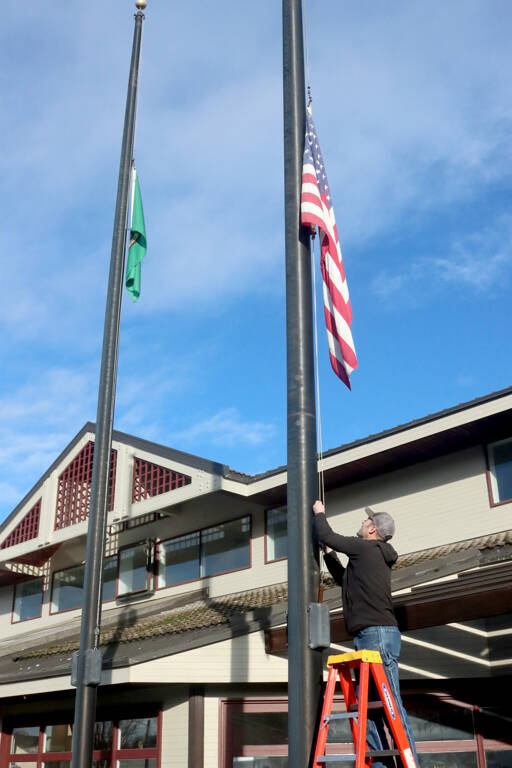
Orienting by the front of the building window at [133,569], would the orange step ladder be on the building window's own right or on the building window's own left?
on the building window's own left

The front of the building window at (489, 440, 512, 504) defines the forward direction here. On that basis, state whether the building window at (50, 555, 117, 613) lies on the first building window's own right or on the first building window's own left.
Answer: on the first building window's own right

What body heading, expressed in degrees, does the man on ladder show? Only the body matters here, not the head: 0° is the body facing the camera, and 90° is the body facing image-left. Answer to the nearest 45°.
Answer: approximately 90°

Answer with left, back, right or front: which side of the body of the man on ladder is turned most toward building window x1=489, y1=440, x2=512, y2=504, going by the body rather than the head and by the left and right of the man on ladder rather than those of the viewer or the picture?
right

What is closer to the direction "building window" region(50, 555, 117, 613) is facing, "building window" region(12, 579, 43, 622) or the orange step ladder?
the orange step ladder

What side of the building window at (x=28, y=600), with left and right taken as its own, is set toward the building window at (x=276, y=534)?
left

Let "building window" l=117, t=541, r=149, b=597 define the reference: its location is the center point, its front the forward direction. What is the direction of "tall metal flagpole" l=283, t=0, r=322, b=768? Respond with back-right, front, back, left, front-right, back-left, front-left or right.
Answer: front-left

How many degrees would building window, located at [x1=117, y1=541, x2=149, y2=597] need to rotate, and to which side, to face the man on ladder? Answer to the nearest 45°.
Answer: approximately 45° to its left

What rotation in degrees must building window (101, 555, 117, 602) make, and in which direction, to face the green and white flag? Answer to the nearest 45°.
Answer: approximately 45° to its left

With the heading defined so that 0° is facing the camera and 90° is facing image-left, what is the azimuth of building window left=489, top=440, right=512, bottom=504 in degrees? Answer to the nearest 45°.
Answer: approximately 45°

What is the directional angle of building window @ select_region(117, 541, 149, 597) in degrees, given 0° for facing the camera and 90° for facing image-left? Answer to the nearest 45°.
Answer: approximately 45°
